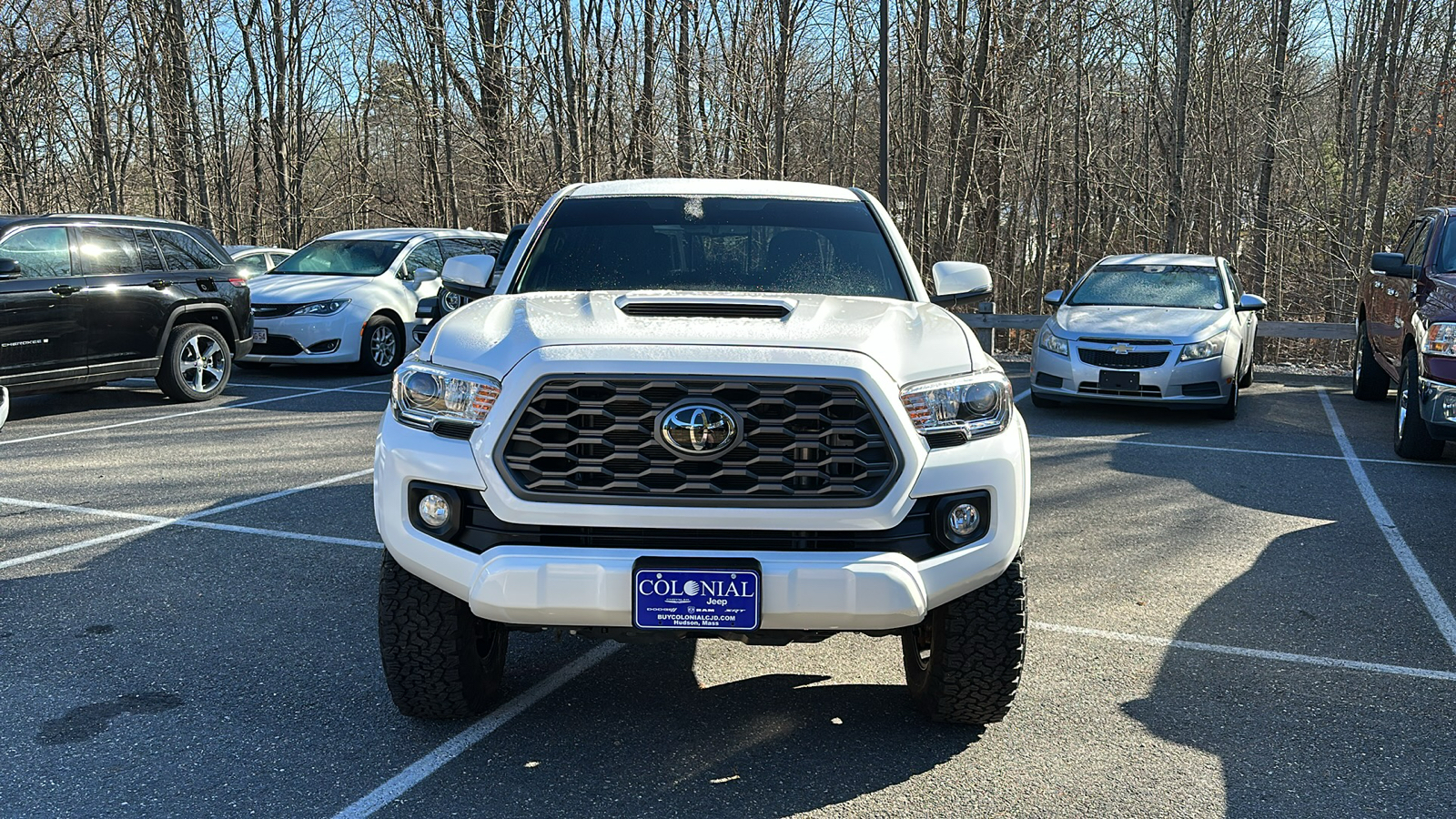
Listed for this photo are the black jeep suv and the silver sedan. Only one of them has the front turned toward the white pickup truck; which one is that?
the silver sedan

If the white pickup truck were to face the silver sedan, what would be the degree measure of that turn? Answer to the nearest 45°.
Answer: approximately 135° to its left

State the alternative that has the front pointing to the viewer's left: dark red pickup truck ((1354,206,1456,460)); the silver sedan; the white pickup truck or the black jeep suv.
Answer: the black jeep suv

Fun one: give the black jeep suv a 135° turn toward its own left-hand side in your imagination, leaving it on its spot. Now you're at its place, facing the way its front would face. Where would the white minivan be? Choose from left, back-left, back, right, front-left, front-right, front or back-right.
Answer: left

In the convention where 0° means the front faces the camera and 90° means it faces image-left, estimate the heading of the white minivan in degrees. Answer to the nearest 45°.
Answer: approximately 45°

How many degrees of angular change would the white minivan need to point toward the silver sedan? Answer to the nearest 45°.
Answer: approximately 90° to its left

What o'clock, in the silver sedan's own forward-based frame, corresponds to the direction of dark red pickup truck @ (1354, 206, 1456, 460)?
The dark red pickup truck is roughly at 10 o'clock from the silver sedan.

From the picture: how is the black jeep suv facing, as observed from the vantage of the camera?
facing to the left of the viewer

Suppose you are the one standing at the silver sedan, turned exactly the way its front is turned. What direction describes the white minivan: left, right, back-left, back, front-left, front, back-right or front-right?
right

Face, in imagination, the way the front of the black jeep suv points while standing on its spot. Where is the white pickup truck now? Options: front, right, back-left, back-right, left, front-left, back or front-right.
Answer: left
